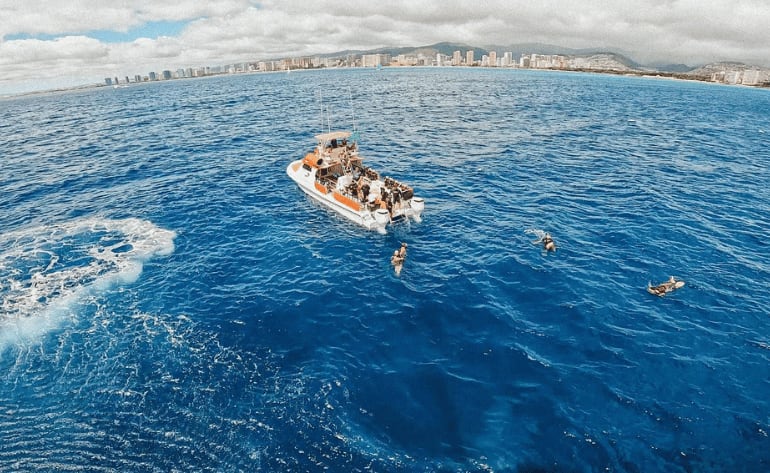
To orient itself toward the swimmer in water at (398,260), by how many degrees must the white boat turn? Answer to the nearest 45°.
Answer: approximately 135° to its left

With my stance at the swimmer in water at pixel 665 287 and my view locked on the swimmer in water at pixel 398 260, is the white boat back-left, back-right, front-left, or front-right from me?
front-right

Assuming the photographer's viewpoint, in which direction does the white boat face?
facing away from the viewer and to the left of the viewer

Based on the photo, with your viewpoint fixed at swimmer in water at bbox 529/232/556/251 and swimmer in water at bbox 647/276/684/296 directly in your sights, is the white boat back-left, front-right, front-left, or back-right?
back-right

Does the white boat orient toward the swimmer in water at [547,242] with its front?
no

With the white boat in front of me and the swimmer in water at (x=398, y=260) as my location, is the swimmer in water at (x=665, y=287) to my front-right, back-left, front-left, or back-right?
back-right

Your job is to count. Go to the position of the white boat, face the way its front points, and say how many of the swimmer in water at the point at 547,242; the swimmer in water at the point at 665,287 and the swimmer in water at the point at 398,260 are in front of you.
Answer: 0

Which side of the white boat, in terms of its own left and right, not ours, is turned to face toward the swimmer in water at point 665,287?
back

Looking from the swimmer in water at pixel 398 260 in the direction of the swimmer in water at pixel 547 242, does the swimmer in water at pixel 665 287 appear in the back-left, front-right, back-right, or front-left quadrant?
front-right
